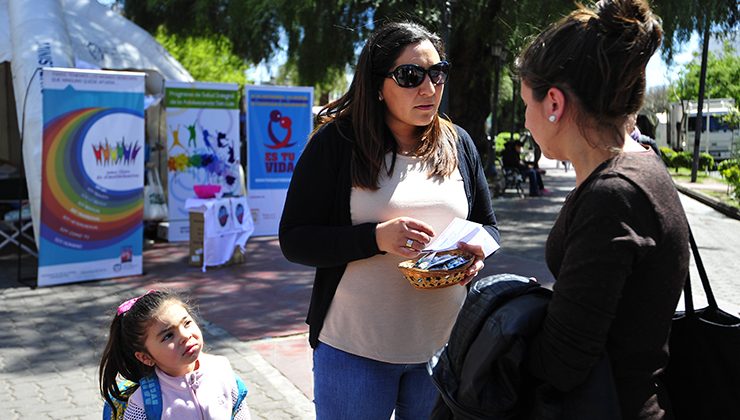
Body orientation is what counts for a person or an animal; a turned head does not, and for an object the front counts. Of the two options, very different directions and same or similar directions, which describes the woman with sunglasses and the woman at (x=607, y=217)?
very different directions

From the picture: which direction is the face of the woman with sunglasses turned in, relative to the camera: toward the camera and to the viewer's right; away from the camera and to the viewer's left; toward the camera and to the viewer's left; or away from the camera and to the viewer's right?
toward the camera and to the viewer's right

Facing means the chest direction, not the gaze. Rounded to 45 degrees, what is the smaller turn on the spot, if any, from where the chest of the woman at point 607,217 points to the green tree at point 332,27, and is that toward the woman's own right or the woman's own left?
approximately 45° to the woman's own right

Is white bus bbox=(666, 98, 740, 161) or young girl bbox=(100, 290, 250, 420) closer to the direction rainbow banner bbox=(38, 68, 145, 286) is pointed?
the young girl

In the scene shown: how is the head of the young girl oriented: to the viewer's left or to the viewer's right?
to the viewer's right

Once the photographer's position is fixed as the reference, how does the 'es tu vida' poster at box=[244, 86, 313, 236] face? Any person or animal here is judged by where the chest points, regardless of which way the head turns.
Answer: facing the viewer

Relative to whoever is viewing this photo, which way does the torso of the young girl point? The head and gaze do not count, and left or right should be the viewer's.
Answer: facing the viewer and to the right of the viewer

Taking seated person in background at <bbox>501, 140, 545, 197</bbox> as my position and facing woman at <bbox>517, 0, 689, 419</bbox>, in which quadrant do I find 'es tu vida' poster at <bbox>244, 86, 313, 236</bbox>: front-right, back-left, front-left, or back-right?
front-right

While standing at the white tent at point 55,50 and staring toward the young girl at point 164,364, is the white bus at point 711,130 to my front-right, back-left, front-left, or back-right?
back-left

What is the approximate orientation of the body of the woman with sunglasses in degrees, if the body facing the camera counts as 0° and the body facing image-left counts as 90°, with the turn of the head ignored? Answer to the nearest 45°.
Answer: approximately 315°

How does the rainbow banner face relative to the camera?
toward the camera

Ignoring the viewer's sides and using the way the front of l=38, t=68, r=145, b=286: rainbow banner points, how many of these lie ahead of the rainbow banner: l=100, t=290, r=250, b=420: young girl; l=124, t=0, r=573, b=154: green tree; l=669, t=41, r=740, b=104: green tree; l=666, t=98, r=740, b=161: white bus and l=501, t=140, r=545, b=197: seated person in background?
1

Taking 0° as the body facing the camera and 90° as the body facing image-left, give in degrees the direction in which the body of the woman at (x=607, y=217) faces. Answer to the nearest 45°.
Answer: approximately 135°

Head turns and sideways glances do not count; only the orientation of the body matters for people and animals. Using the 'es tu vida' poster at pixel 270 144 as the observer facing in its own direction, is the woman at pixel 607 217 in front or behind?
in front
